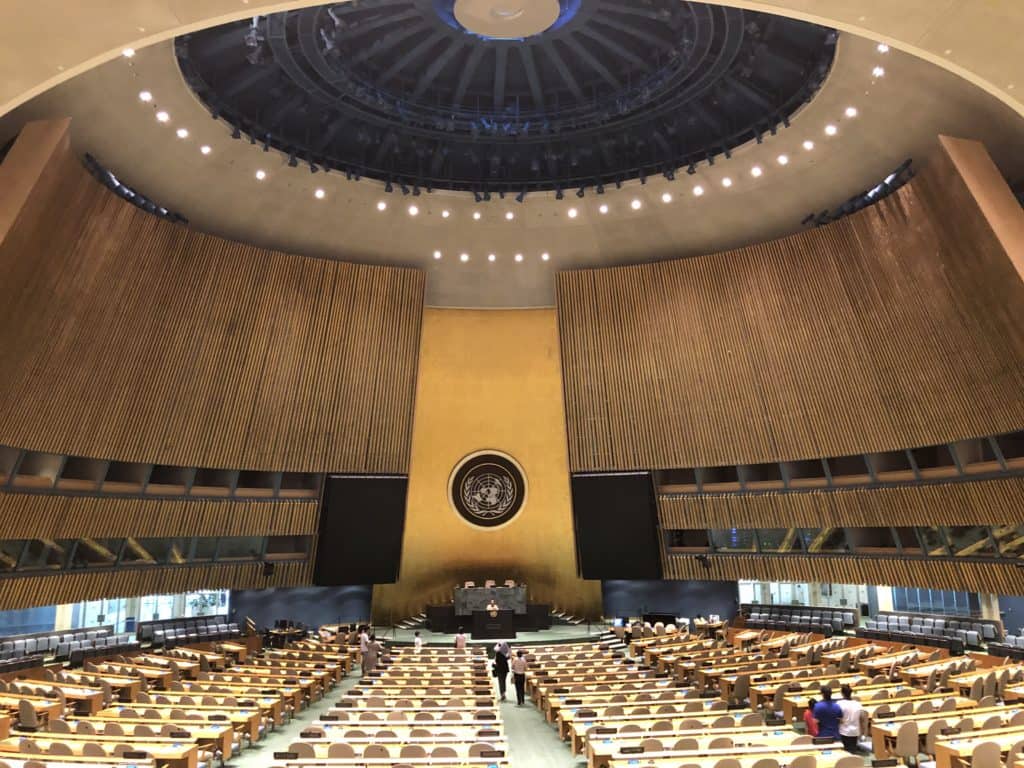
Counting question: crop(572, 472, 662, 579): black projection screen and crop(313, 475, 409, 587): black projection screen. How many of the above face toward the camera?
2

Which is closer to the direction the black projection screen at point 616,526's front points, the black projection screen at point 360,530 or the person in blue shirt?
the person in blue shirt

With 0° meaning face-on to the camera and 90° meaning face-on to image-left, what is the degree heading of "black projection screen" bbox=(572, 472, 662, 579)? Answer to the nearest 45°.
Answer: approximately 0°

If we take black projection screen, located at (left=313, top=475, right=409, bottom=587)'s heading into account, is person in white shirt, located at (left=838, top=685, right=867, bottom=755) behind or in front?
in front

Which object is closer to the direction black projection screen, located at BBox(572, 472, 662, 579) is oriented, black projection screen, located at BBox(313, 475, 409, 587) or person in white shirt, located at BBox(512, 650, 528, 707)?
the person in white shirt

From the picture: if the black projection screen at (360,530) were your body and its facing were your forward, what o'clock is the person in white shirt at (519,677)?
The person in white shirt is roughly at 11 o'clock from the black projection screen.

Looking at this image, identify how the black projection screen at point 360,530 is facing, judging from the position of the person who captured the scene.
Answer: facing the viewer

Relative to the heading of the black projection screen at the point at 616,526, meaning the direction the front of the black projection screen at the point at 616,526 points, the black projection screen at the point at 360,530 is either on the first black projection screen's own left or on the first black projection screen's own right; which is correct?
on the first black projection screen's own right

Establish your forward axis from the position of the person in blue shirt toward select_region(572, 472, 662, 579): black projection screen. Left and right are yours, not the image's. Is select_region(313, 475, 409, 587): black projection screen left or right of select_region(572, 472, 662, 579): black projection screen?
left

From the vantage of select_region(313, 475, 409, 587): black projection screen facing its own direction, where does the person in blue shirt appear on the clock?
The person in blue shirt is roughly at 11 o'clock from the black projection screen.

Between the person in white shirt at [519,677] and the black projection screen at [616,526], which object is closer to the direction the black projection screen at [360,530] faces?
the person in white shirt
